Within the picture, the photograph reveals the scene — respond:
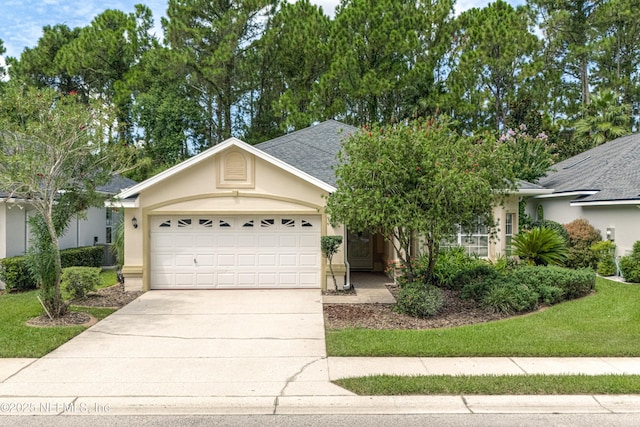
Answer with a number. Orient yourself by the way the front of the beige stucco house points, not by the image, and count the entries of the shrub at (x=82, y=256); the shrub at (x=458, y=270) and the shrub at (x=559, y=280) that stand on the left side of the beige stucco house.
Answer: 2

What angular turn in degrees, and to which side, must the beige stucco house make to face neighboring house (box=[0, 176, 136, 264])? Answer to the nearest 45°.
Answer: approximately 90° to its right

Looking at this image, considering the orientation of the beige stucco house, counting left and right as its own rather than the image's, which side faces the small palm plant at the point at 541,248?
left

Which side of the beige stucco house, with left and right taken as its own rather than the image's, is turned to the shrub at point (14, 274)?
right

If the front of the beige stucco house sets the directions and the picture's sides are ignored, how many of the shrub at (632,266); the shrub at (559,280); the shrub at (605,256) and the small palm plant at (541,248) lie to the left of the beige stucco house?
4

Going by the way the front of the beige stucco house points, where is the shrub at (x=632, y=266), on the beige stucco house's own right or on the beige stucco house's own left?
on the beige stucco house's own left

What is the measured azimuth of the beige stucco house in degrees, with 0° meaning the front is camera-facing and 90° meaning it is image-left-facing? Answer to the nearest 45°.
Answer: approximately 0°

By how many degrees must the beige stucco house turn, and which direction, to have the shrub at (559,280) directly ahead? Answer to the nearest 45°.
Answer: approximately 90° to its left

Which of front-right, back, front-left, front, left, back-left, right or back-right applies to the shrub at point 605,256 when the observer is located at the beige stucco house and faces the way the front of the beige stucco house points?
left

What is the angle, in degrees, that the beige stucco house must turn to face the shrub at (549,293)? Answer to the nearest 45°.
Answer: approximately 90° to its left

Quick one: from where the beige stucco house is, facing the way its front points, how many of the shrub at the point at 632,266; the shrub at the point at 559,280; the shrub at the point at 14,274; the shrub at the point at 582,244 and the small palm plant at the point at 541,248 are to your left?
4

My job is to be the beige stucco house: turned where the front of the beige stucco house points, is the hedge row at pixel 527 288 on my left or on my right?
on my left

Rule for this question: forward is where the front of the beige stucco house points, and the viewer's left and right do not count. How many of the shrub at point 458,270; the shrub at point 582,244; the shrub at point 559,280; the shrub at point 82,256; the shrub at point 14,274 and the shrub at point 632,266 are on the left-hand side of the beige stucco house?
4

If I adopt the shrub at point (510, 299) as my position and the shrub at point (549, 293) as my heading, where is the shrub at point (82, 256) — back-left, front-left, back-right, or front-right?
back-left

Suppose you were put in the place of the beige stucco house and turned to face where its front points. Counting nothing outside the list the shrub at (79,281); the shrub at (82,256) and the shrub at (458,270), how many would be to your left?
1

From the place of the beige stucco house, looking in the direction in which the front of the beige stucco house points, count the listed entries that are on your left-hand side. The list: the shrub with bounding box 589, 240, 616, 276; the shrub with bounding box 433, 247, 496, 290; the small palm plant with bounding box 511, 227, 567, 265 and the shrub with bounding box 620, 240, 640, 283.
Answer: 4

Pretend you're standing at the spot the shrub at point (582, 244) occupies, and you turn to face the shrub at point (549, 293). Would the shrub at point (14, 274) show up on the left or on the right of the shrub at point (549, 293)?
right
